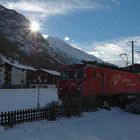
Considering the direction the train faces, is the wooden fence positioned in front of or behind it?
in front

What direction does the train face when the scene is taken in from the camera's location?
facing the viewer and to the left of the viewer
